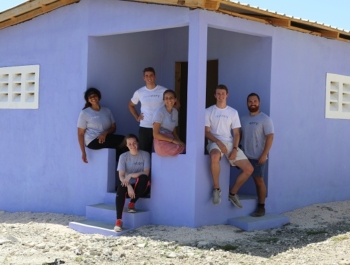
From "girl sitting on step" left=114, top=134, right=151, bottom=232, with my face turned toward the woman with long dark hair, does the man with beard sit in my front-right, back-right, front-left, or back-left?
back-right

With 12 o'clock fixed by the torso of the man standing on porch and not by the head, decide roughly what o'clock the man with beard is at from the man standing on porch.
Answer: The man with beard is roughly at 9 o'clock from the man standing on porch.

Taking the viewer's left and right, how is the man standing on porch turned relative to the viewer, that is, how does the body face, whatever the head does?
facing the viewer

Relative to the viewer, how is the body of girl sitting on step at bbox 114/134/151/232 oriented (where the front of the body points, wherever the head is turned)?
toward the camera

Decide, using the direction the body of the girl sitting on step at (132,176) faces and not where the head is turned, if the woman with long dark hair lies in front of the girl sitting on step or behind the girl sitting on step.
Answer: behind

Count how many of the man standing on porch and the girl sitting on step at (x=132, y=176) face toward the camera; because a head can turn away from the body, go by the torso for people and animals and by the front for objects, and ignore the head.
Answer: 2

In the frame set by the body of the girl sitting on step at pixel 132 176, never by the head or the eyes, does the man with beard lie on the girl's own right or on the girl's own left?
on the girl's own left
